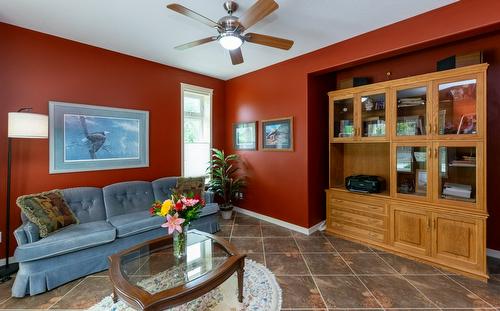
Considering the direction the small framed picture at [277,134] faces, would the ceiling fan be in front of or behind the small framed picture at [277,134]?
in front

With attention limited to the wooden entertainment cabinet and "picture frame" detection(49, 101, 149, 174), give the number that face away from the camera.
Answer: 0

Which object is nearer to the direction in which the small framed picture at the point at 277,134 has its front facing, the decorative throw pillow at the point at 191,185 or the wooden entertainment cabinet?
the decorative throw pillow

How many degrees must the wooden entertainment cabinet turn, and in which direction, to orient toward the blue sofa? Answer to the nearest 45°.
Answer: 0° — it already faces it

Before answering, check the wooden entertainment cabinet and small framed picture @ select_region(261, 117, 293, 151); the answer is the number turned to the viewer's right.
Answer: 0

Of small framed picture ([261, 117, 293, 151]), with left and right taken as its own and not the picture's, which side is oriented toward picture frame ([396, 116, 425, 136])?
left

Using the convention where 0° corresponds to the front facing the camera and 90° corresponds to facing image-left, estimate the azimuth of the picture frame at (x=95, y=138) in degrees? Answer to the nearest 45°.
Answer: approximately 315°

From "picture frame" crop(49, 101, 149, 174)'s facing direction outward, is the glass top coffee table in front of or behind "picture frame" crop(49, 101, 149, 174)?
in front

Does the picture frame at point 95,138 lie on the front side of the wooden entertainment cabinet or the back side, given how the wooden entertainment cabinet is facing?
on the front side

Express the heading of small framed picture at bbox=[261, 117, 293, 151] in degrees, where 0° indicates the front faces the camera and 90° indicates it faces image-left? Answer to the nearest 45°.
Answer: approximately 45°
